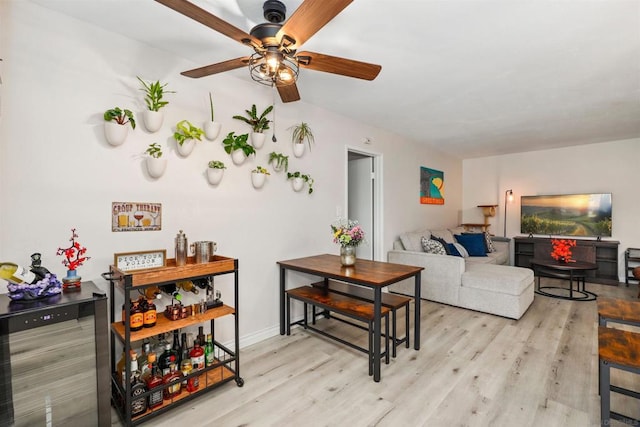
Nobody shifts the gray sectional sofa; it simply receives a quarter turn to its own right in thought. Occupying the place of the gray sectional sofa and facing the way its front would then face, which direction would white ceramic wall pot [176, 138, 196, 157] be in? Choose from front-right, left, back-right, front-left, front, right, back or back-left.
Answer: front-right

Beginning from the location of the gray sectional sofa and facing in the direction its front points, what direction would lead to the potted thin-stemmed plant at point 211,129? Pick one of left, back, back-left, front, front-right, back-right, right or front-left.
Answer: back-right

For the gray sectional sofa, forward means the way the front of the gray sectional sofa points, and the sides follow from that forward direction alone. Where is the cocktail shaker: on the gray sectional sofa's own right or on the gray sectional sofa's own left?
on the gray sectional sofa's own right

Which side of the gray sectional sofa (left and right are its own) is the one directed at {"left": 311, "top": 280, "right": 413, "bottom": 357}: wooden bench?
right

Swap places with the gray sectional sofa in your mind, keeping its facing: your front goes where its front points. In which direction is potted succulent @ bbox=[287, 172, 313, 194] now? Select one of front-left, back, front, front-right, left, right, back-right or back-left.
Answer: back-right

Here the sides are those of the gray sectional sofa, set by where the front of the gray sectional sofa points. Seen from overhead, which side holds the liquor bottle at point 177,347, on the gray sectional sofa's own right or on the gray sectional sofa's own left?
on the gray sectional sofa's own right

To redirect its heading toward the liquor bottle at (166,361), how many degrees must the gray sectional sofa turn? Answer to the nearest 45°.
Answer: approximately 135° to its right

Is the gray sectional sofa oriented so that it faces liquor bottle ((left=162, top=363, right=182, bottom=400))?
no

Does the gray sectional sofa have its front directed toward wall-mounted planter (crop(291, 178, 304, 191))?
no

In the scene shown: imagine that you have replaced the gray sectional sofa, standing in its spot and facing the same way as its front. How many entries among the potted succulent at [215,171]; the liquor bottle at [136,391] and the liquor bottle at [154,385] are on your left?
0
